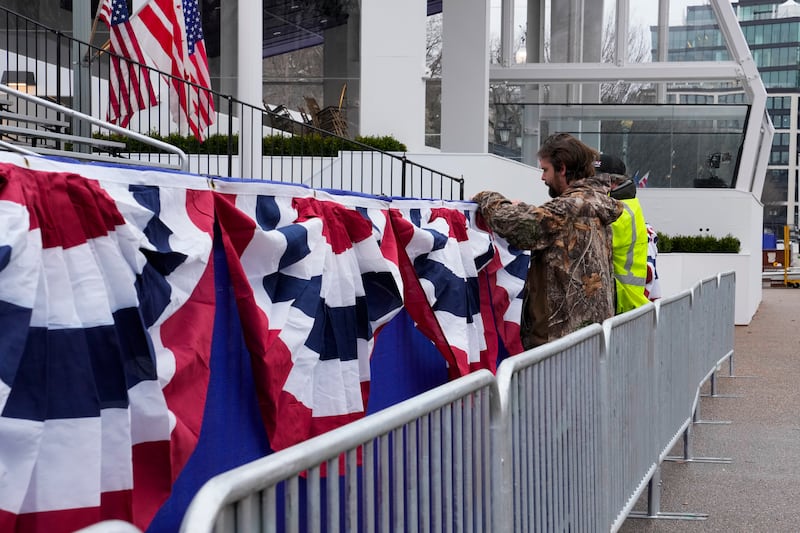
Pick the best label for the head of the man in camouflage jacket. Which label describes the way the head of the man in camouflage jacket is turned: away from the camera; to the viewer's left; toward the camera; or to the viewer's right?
to the viewer's left

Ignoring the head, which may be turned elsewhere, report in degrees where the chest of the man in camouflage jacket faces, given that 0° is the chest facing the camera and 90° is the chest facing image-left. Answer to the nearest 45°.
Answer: approximately 135°

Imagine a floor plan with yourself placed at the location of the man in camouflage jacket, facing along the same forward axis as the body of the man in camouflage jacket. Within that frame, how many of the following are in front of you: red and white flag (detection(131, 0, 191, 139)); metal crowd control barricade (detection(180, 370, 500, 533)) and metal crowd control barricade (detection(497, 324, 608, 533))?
1

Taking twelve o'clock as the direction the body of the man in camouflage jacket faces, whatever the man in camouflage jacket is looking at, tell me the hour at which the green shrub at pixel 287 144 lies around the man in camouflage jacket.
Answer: The green shrub is roughly at 1 o'clock from the man in camouflage jacket.

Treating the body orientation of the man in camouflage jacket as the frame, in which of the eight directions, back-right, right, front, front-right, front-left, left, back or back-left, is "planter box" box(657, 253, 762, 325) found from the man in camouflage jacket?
front-right

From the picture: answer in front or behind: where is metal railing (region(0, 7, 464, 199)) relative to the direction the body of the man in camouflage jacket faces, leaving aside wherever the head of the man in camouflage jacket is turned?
in front

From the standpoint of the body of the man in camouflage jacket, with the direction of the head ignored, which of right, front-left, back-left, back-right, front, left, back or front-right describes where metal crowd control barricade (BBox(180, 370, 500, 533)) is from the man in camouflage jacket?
back-left

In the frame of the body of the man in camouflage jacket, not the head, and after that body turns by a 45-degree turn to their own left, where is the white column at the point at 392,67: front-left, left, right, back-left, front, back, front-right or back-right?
right

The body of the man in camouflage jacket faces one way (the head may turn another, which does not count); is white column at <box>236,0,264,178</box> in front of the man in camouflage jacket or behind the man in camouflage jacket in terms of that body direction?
in front

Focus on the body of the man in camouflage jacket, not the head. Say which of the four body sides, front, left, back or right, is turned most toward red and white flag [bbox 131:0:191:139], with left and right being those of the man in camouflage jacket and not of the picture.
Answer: front
